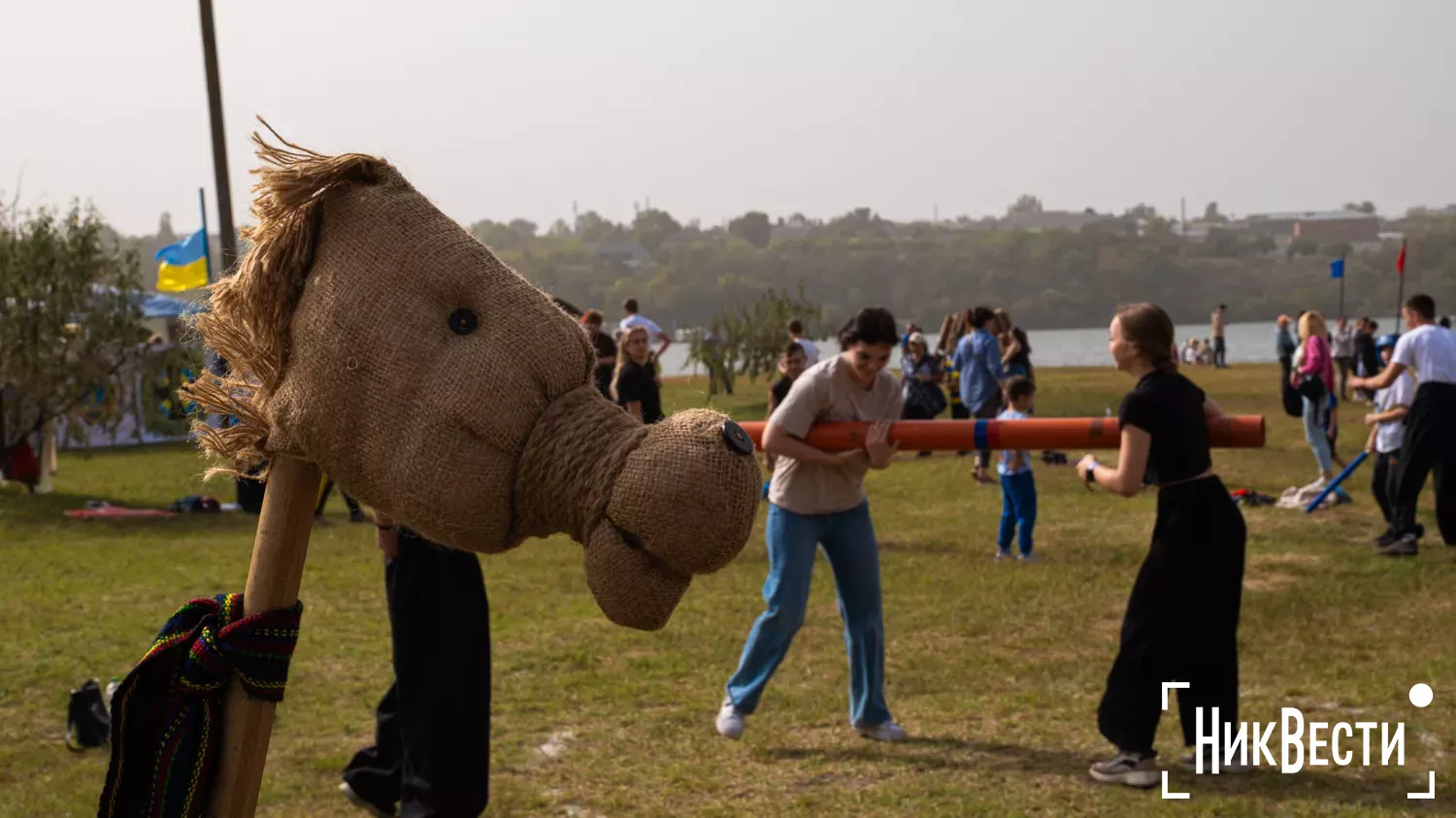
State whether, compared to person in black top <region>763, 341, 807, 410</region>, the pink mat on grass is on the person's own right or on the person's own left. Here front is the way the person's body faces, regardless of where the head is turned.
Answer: on the person's own right

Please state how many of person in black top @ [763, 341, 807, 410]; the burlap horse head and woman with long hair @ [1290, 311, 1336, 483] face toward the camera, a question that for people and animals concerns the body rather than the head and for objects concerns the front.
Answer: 1

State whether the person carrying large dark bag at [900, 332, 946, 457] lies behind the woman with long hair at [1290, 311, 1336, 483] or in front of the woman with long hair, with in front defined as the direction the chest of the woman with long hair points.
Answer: in front

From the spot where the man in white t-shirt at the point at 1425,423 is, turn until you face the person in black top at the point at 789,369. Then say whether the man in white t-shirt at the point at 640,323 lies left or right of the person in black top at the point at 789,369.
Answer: right

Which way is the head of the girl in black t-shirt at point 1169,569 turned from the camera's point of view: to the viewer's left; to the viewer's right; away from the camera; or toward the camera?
to the viewer's left

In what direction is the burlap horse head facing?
to the viewer's right

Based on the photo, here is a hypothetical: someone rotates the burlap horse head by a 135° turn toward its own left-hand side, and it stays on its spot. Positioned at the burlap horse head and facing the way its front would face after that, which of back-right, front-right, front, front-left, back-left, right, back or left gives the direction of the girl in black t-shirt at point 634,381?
front-right
